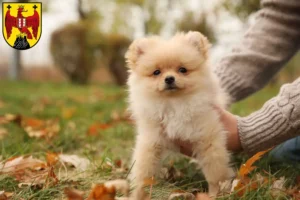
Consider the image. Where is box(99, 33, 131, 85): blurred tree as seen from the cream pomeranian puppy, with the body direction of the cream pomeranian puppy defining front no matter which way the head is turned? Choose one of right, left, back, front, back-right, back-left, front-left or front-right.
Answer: back

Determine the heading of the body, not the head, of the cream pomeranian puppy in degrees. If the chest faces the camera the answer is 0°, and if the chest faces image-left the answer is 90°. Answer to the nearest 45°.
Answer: approximately 0°

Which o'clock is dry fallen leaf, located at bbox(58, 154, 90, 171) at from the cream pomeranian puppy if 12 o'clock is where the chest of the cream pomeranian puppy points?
The dry fallen leaf is roughly at 4 o'clock from the cream pomeranian puppy.

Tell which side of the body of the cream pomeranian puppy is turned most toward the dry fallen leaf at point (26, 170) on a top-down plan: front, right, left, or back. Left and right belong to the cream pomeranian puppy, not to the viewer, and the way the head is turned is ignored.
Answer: right

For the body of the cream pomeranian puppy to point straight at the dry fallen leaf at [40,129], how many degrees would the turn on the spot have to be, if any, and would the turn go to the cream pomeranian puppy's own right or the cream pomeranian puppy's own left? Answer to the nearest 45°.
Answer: approximately 135° to the cream pomeranian puppy's own right

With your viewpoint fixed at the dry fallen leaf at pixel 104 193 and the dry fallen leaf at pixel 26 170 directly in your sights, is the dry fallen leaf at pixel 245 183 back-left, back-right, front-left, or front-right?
back-right
